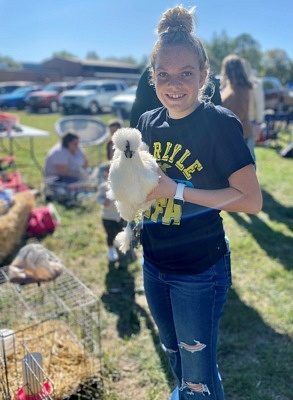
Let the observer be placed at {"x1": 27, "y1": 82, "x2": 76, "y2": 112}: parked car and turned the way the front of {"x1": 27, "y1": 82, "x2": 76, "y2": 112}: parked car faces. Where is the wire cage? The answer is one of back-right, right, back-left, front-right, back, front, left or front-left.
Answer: front-left

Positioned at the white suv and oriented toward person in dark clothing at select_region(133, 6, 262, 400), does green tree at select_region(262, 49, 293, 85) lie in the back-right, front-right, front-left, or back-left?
back-left

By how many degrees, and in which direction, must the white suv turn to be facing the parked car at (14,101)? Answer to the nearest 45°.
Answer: approximately 90° to its right

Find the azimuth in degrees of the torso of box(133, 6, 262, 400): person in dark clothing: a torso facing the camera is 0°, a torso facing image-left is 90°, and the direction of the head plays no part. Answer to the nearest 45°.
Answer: approximately 45°

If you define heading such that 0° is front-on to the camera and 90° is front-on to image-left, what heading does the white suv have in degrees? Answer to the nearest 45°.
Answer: approximately 45°

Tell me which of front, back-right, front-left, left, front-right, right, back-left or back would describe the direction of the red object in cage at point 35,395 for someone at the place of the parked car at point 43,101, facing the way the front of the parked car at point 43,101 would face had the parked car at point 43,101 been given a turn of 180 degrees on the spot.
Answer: back-right

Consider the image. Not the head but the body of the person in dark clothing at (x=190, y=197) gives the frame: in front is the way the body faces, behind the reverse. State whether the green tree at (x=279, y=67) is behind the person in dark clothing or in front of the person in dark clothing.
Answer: behind

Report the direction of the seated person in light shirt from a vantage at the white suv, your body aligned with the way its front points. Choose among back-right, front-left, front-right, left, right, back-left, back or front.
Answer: front-left

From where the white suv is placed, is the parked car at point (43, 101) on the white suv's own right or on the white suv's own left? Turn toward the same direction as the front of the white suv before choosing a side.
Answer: on the white suv's own right

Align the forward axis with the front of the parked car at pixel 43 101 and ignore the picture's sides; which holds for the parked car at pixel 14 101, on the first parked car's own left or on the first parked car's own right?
on the first parked car's own right

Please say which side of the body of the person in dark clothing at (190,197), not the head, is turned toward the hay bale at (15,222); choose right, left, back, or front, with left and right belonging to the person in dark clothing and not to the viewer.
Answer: right
